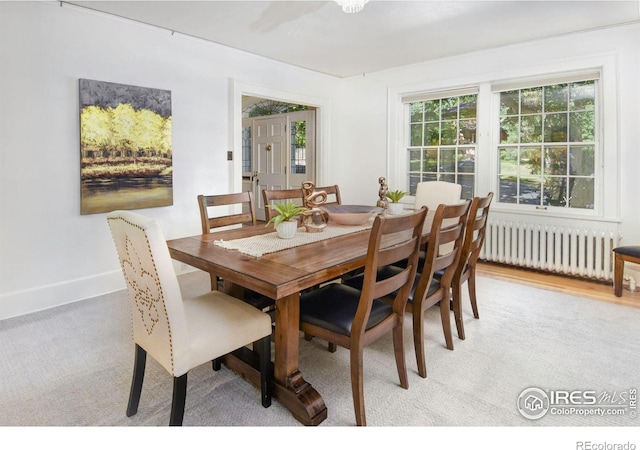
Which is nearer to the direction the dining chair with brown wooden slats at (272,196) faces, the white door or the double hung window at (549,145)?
the double hung window

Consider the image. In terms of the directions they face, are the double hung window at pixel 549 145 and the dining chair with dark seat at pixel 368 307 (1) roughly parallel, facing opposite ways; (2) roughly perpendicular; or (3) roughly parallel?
roughly perpendicular

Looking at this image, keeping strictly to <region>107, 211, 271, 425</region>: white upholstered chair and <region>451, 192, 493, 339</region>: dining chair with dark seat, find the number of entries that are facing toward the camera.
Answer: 0

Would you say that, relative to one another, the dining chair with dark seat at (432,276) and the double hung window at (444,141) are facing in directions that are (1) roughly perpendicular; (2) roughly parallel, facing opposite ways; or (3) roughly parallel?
roughly perpendicular

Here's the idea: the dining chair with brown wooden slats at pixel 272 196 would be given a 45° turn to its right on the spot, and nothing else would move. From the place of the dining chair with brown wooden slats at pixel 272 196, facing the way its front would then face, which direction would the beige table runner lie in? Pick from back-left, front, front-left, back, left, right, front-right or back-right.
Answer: front

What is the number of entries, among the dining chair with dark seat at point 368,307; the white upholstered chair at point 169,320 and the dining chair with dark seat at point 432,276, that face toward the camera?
0

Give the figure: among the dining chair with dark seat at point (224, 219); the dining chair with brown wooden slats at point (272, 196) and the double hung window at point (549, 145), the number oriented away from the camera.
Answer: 0

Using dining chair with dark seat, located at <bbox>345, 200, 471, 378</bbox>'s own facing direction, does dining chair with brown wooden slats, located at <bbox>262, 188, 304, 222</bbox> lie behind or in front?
in front

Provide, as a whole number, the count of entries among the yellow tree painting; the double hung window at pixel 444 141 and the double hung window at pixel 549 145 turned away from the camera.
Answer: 0

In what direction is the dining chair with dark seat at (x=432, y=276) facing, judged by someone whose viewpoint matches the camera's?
facing away from the viewer and to the left of the viewer

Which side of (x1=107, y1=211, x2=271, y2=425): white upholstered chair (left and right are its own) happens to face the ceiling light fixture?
front
